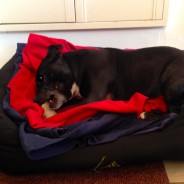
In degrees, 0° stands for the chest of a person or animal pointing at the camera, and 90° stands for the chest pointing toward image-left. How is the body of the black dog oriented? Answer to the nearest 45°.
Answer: approximately 90°
